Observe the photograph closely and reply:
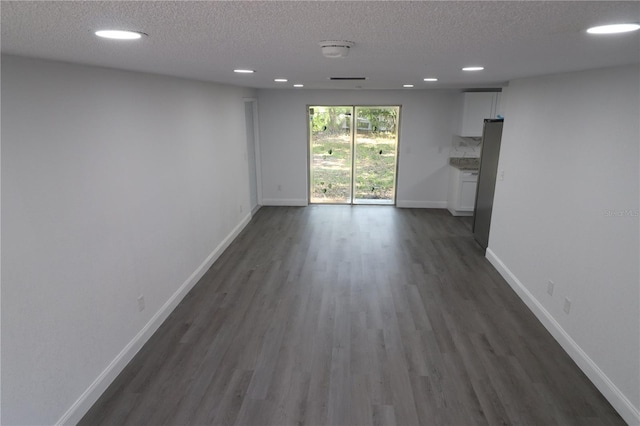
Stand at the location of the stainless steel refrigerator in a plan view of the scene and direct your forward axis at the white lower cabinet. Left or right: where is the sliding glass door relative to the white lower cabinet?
left

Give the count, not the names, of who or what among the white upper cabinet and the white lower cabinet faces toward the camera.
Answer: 2

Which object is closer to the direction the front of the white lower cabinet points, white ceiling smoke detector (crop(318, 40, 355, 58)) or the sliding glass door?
the white ceiling smoke detector

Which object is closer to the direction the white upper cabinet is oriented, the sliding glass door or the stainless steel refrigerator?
the stainless steel refrigerator

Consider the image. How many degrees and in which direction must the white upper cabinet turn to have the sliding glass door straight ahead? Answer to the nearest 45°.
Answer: approximately 90° to its right

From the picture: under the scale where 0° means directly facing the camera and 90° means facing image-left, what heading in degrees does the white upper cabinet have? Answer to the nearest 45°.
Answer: approximately 0°

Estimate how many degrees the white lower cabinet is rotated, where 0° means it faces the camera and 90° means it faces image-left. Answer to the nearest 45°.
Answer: approximately 0°

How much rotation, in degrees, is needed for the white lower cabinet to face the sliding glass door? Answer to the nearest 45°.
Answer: approximately 90° to its right

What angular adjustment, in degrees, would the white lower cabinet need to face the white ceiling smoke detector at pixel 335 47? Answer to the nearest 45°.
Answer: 0° — it already faces it
